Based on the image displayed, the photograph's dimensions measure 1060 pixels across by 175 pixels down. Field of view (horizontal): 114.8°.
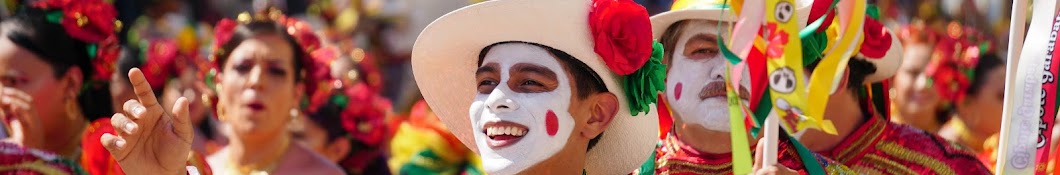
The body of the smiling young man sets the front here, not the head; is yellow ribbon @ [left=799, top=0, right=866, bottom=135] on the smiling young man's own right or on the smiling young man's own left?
on the smiling young man's own left

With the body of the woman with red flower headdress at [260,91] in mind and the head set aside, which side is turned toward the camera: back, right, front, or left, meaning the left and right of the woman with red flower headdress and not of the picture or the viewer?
front

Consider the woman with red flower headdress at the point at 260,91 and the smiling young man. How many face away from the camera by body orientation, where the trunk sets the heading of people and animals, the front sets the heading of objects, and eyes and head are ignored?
0

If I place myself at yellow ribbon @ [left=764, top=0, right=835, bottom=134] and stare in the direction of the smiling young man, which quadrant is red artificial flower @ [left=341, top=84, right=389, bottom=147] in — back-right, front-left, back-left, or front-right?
front-right

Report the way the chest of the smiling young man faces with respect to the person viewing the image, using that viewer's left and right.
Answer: facing the viewer and to the left of the viewer

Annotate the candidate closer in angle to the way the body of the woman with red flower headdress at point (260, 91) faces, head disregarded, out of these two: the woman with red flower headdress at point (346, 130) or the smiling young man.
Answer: the smiling young man
